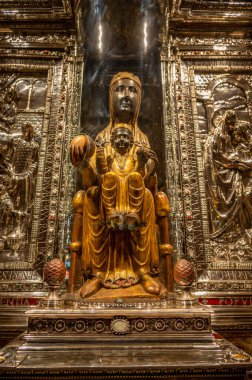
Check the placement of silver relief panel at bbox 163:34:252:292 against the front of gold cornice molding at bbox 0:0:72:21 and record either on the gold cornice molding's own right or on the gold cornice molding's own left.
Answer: on the gold cornice molding's own left

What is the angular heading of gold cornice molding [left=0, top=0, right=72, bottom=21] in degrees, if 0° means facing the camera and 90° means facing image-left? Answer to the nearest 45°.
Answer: approximately 0°

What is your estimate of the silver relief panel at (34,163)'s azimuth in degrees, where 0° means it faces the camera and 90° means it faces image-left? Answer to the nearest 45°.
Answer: approximately 0°

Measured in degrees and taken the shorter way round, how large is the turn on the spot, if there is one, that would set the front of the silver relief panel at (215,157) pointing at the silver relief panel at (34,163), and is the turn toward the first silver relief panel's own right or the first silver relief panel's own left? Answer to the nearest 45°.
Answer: approximately 90° to the first silver relief panel's own right

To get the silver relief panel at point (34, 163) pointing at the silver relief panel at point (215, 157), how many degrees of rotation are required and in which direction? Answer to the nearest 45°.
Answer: approximately 90° to its left

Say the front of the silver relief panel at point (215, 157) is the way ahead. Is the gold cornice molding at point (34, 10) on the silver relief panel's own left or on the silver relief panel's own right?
on the silver relief panel's own right
